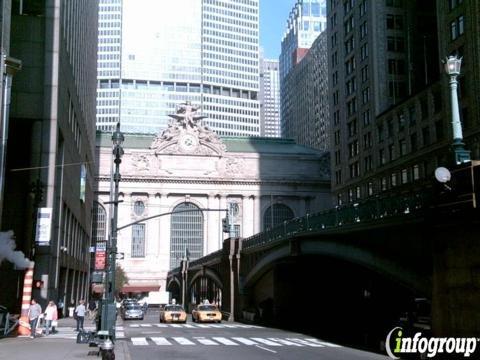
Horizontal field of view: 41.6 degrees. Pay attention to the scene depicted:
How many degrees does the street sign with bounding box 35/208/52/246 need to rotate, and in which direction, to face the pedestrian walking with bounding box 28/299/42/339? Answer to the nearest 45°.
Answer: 0° — it already faces them

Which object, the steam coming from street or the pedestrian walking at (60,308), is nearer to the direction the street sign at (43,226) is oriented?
the steam coming from street

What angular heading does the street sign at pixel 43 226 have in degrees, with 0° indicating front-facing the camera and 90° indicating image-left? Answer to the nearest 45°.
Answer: approximately 0°

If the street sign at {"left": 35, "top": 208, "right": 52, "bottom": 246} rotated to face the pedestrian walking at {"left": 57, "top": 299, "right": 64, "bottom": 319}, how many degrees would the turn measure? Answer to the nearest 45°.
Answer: approximately 180°

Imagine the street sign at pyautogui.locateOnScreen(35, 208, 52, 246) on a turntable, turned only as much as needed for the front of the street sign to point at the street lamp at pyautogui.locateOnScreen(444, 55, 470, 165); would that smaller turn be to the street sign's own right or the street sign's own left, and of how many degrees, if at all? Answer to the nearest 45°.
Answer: approximately 45° to the street sign's own left
